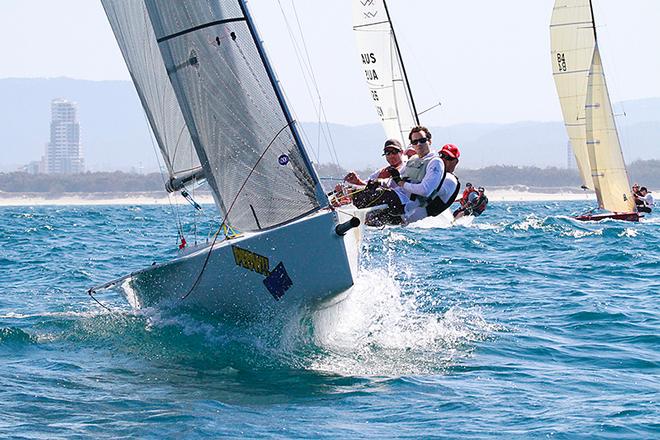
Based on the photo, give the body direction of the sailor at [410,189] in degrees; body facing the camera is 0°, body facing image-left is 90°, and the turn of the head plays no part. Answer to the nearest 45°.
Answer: approximately 45°

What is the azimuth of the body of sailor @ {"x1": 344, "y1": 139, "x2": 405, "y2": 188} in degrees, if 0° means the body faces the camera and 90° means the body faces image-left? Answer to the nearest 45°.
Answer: approximately 45°
